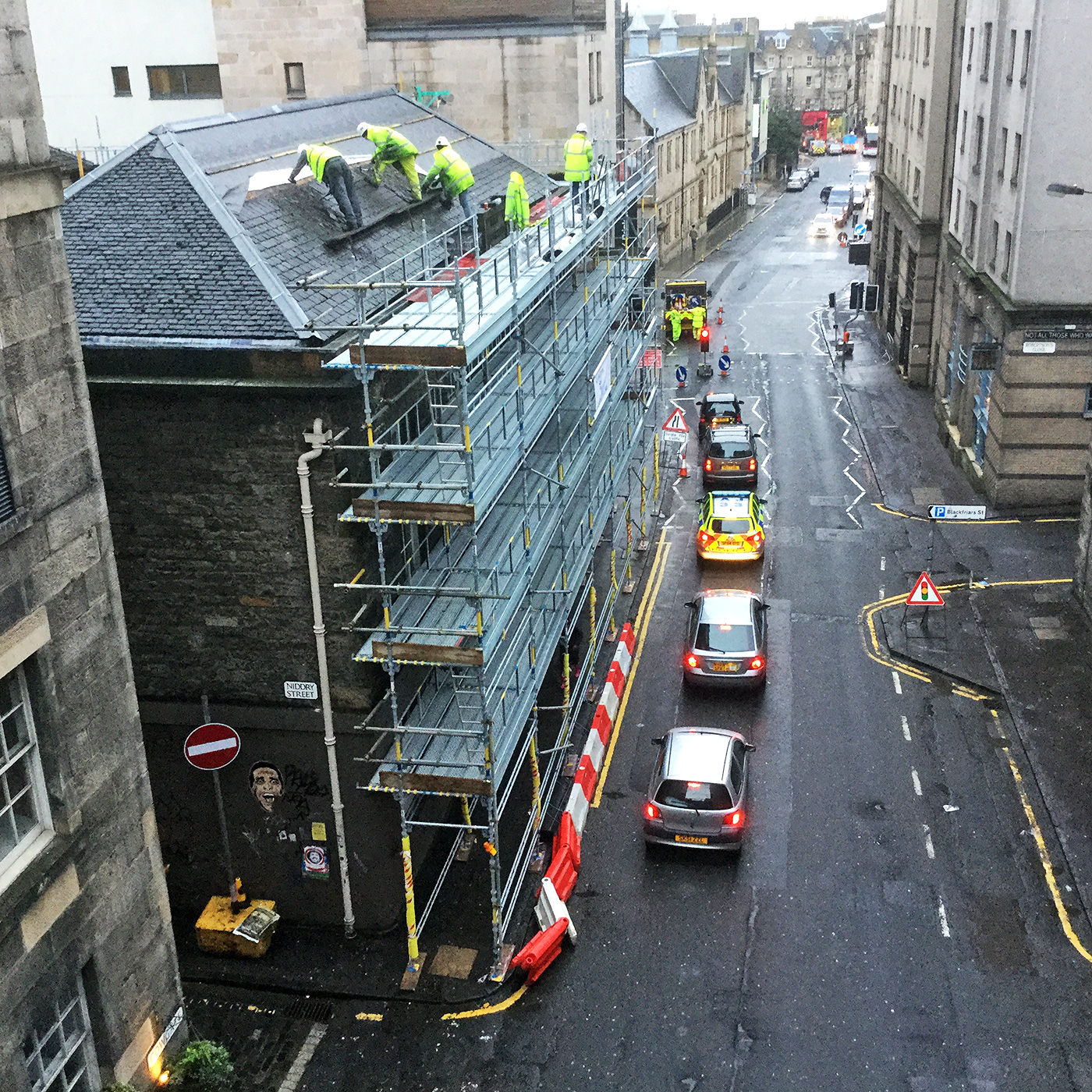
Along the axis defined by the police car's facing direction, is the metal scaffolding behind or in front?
behind

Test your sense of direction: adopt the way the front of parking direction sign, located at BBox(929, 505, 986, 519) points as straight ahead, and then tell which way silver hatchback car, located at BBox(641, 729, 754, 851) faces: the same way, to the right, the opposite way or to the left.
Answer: the opposite way

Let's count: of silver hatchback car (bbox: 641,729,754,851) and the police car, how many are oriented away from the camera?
2

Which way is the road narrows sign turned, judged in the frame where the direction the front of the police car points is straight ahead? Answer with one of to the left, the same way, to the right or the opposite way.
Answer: the opposite way

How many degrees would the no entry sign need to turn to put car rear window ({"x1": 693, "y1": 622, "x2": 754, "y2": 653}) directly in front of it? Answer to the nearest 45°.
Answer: approximately 135° to its left

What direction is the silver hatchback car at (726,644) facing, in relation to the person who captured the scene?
facing away from the viewer

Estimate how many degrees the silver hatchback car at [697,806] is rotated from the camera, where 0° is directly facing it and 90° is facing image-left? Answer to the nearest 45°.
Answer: approximately 180°

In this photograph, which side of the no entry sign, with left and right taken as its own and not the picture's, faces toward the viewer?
front

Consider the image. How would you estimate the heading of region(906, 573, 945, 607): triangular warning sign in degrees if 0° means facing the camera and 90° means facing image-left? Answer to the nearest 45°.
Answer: approximately 0°

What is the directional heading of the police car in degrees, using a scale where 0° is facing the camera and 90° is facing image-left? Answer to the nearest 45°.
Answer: approximately 180°

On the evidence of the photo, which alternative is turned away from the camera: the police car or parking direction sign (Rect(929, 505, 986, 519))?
the police car

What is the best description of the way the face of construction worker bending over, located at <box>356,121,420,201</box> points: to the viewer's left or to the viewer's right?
to the viewer's left

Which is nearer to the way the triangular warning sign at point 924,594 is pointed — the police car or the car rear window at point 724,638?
the car rear window

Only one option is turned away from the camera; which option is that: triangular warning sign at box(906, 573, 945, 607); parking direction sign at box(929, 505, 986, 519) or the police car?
the police car

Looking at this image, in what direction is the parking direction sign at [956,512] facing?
toward the camera
